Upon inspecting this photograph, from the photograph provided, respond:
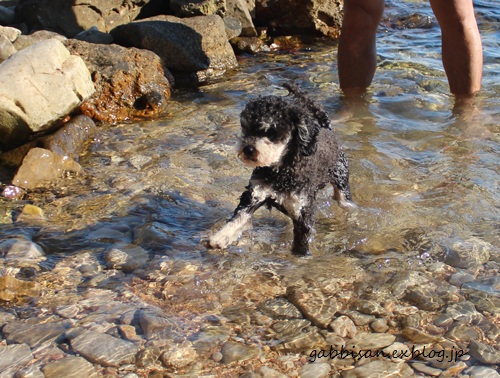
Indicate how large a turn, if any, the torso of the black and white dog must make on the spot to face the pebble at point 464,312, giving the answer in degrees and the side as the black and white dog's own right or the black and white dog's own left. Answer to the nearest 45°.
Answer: approximately 90° to the black and white dog's own left

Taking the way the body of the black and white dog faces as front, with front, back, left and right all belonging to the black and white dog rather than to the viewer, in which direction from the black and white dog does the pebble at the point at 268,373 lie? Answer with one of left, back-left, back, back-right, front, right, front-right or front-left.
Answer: front-left

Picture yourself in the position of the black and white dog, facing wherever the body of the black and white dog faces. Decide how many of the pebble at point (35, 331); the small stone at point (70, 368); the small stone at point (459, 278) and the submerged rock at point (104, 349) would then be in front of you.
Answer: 3

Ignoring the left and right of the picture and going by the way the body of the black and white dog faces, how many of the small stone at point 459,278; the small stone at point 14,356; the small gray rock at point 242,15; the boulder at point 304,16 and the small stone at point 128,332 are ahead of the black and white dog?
2

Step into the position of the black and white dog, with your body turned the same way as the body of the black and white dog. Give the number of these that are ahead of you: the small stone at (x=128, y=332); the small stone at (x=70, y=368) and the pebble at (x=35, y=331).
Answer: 3

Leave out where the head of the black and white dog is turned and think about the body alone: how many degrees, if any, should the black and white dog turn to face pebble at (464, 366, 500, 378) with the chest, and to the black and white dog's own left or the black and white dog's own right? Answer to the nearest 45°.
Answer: approximately 90° to the black and white dog's own left

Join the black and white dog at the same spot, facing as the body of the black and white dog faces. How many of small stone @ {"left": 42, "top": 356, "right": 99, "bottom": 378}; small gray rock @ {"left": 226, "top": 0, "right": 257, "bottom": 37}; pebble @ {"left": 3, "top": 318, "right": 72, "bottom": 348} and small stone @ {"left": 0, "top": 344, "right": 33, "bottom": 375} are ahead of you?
3

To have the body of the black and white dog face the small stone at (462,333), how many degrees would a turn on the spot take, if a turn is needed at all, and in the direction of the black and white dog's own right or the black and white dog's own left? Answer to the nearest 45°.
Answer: approximately 90° to the black and white dog's own left

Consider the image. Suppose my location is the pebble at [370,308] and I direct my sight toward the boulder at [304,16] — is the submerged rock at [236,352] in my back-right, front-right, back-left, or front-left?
back-left

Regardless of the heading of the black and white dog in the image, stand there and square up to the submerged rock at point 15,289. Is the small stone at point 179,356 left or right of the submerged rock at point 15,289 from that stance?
left

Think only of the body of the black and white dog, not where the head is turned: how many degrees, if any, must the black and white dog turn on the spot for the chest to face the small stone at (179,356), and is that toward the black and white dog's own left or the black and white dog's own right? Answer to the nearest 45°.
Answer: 0° — it already faces it

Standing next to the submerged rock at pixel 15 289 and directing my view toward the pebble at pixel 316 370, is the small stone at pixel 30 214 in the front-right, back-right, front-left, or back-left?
back-left

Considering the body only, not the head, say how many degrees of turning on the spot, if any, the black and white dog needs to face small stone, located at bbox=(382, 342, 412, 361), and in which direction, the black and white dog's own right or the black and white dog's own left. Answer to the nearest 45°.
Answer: approximately 90° to the black and white dog's own left

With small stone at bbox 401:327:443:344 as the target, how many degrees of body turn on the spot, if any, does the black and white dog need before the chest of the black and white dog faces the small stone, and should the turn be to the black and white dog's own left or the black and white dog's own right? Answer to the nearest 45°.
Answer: approximately 90° to the black and white dog's own left

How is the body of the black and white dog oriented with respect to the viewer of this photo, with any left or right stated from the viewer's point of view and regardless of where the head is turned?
facing the viewer and to the left of the viewer

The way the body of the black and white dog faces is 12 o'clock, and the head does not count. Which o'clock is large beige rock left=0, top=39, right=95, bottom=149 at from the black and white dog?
The large beige rock is roughly at 3 o'clock from the black and white dog.

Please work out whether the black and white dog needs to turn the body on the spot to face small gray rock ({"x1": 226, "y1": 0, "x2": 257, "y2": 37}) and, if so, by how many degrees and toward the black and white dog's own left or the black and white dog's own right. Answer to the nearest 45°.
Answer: approximately 135° to the black and white dog's own right
